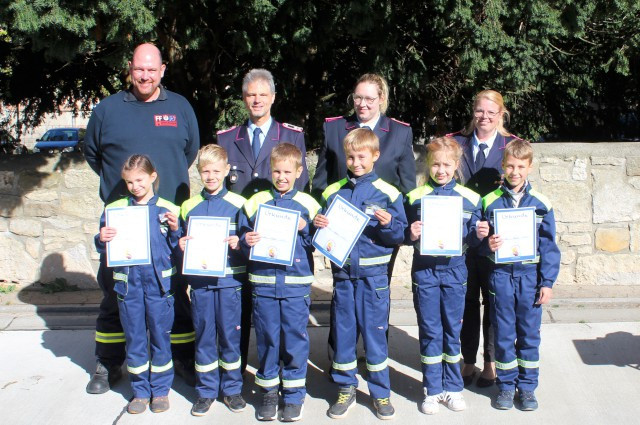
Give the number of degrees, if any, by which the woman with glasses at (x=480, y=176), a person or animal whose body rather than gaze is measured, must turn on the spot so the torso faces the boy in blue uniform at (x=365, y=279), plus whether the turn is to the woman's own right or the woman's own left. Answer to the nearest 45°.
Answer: approximately 45° to the woman's own right

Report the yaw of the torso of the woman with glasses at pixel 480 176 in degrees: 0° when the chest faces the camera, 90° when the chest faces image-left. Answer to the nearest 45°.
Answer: approximately 0°

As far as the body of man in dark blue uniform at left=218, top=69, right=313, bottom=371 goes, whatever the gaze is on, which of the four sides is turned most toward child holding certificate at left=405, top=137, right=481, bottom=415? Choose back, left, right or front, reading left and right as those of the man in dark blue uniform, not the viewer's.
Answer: left

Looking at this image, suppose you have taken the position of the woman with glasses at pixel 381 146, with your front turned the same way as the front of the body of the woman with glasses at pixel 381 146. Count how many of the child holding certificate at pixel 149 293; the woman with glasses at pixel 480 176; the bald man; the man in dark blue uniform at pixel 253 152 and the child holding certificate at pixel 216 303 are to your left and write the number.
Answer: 1

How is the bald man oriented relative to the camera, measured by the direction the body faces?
toward the camera

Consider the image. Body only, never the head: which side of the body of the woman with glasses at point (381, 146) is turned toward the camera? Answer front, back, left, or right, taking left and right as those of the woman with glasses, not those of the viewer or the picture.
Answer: front

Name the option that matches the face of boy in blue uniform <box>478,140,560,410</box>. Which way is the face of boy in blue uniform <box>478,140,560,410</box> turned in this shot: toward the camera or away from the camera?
toward the camera

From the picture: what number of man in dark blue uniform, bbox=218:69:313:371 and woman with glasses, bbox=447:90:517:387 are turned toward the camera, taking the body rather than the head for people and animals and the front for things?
2

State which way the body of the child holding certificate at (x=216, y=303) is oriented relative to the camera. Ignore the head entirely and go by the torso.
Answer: toward the camera

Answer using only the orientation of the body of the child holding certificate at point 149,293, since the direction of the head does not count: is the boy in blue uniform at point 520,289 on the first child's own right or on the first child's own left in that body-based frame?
on the first child's own left

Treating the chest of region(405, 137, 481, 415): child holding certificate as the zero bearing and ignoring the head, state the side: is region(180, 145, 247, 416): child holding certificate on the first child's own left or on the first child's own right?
on the first child's own right
